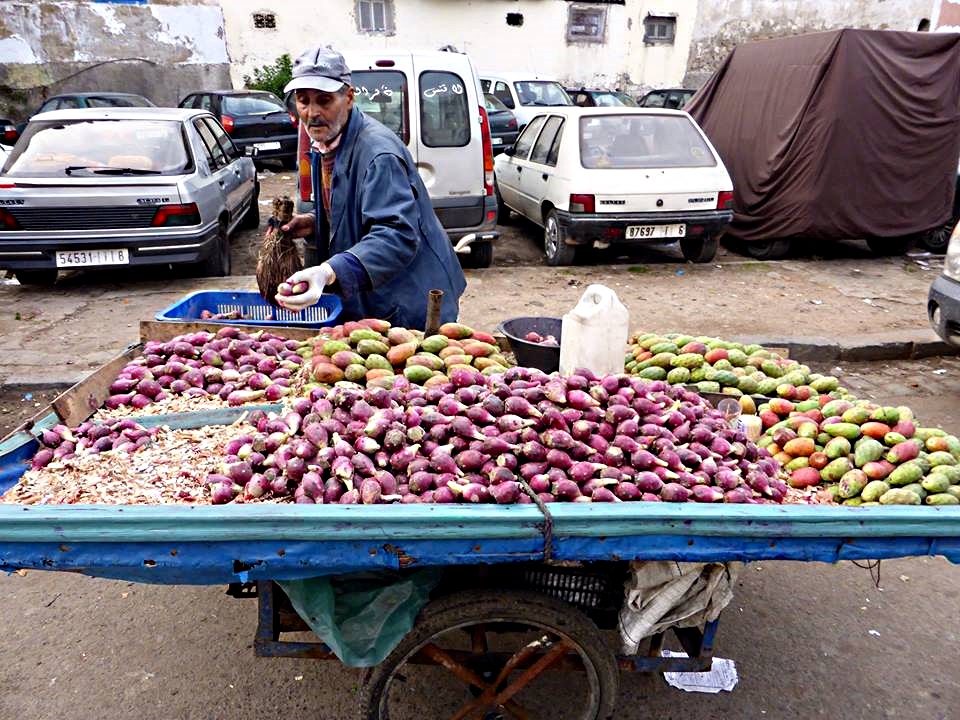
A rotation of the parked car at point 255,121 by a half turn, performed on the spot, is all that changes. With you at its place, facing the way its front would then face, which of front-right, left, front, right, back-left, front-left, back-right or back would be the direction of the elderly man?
front-right

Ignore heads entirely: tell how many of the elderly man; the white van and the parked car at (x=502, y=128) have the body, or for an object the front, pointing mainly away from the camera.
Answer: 2

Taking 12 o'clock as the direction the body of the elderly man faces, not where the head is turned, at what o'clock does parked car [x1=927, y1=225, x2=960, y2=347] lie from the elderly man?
The parked car is roughly at 7 o'clock from the elderly man.

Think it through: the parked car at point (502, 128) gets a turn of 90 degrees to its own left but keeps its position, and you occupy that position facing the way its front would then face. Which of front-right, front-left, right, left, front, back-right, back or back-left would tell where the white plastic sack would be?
left

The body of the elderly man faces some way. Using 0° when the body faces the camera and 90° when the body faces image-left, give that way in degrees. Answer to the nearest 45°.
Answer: approximately 45°

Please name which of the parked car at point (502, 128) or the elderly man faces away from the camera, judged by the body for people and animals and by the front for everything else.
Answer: the parked car

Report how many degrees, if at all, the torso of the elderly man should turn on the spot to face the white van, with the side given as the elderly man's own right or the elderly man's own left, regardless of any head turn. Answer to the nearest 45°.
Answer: approximately 135° to the elderly man's own right

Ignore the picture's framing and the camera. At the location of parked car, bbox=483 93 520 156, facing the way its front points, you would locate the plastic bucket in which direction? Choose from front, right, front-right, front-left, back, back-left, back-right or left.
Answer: back

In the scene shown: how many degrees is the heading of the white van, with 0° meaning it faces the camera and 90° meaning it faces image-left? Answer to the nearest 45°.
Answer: approximately 180°

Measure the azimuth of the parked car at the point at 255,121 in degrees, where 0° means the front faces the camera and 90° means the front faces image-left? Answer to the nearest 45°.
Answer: approximately 135°

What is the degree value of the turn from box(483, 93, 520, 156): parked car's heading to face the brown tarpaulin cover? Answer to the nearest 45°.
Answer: approximately 135° to its right

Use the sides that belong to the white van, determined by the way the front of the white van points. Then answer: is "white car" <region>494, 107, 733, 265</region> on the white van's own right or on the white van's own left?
on the white van's own right

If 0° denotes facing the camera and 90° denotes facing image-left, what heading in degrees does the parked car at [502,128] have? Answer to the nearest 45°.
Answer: approximately 180°

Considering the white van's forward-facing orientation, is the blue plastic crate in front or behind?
behind

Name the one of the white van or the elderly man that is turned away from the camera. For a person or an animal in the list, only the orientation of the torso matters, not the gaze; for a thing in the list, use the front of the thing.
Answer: the white van

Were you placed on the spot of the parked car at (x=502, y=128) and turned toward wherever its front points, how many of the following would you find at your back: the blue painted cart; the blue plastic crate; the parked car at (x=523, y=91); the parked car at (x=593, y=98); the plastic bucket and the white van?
4
